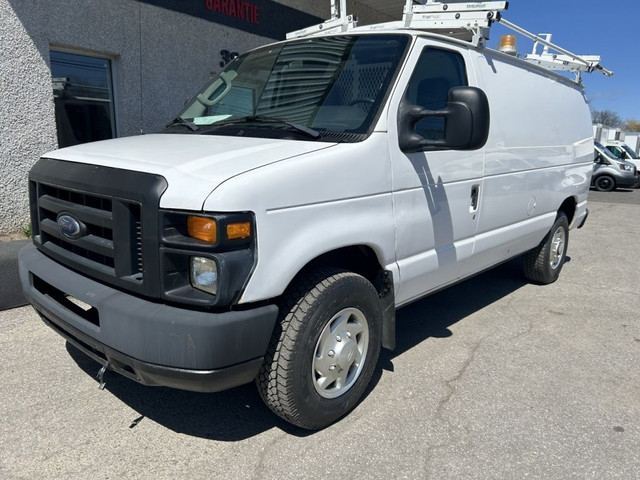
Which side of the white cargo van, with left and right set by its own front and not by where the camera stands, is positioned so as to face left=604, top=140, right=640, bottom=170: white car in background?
back

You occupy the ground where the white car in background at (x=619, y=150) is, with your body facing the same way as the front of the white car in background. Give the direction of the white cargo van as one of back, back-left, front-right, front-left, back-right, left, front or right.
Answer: front-right

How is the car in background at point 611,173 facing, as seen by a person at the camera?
facing the viewer and to the right of the viewer

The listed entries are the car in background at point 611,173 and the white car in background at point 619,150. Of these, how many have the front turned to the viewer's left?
0

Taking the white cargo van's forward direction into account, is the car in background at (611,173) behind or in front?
behind

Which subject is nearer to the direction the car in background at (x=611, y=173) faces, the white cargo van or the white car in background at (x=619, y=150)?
the white cargo van

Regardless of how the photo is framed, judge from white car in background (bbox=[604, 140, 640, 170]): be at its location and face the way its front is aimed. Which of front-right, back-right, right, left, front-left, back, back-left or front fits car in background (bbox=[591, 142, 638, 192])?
front-right
